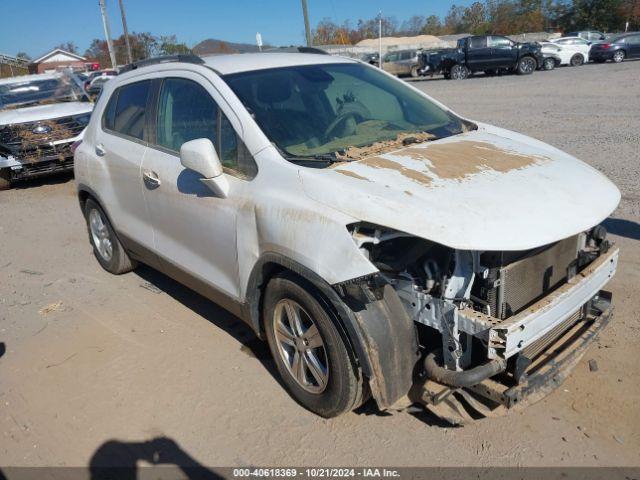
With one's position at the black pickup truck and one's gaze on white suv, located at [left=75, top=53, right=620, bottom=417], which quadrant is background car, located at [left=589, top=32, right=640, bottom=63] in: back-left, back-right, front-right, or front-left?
back-left

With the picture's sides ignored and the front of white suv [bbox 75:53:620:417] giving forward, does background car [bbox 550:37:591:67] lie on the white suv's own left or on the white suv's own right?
on the white suv's own left

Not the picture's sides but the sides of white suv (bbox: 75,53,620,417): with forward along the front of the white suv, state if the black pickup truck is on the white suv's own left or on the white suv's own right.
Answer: on the white suv's own left

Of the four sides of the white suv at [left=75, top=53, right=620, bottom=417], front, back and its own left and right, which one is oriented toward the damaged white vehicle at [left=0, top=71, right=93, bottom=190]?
back

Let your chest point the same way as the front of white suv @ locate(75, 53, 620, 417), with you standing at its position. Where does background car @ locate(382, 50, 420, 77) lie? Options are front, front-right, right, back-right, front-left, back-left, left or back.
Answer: back-left

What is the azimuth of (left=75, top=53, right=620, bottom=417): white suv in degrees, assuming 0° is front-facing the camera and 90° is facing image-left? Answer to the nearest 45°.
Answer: approximately 315°

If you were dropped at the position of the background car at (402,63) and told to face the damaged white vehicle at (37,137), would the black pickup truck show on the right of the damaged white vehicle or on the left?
left

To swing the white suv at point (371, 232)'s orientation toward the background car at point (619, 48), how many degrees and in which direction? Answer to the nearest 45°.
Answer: approximately 90° to its left
